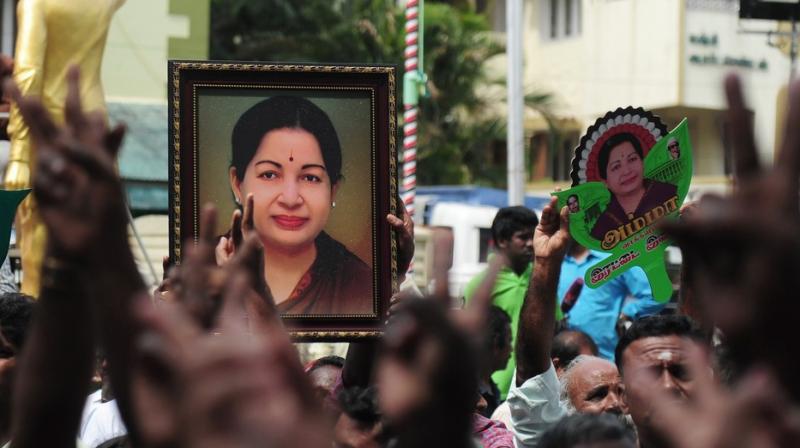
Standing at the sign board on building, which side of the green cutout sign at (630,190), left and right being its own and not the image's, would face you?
back

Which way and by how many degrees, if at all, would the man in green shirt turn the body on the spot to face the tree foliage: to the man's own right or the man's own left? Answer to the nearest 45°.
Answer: approximately 135° to the man's own left

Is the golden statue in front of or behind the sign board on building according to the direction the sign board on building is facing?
in front

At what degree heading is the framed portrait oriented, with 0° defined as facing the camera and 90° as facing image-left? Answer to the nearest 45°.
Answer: approximately 0°

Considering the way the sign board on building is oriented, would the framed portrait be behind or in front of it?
in front

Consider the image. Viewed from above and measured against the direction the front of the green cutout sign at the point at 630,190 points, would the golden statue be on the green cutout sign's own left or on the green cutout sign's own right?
on the green cutout sign's own right
